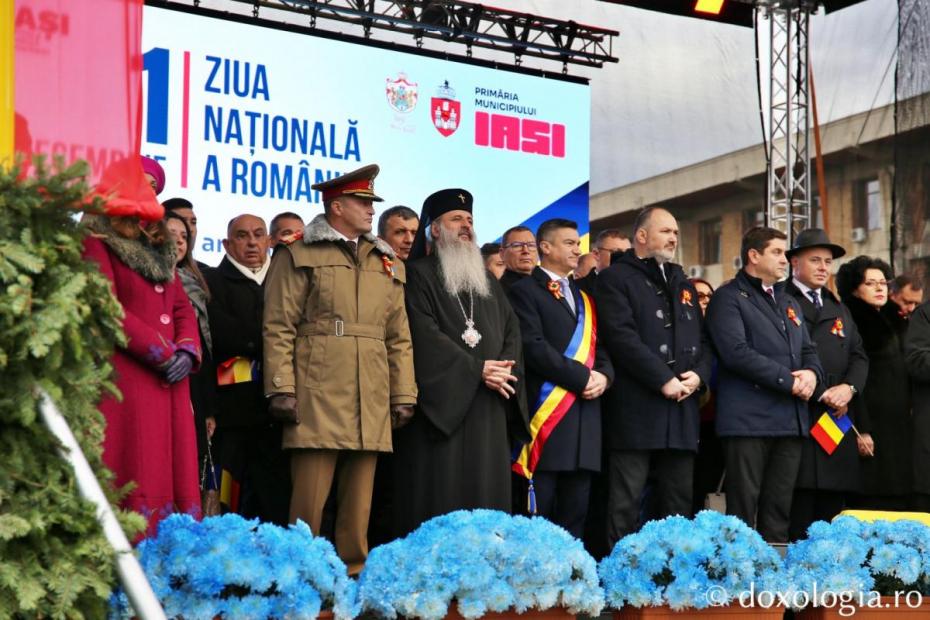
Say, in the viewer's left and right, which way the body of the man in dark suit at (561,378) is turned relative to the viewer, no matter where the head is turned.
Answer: facing the viewer and to the right of the viewer

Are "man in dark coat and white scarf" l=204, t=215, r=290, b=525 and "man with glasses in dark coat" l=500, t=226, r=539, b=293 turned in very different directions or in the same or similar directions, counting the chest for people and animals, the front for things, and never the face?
same or similar directions

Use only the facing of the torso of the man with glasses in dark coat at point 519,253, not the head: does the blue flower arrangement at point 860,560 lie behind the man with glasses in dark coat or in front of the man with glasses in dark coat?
in front

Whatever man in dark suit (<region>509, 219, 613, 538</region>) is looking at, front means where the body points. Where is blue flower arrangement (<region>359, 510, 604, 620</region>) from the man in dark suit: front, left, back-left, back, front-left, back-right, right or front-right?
front-right

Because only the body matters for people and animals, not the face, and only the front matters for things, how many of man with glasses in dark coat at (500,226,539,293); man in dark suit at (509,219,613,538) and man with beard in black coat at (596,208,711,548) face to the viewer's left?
0

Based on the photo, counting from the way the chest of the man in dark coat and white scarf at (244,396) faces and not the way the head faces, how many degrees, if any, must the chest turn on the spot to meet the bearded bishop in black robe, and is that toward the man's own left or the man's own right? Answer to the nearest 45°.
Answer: approximately 45° to the man's own left

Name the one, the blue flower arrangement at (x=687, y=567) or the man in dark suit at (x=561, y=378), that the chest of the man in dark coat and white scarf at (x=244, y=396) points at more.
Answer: the blue flower arrangement

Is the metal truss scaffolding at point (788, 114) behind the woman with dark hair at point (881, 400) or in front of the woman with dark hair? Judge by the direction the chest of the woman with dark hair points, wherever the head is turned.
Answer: behind

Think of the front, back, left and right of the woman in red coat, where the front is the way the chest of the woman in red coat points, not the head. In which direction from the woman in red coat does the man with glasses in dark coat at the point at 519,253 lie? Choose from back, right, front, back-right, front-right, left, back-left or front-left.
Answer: left

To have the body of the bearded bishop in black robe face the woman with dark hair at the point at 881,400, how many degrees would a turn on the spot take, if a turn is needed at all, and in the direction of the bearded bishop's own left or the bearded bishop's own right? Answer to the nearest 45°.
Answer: approximately 90° to the bearded bishop's own left

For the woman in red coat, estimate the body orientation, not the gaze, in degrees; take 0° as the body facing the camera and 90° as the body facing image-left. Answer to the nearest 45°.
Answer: approximately 315°

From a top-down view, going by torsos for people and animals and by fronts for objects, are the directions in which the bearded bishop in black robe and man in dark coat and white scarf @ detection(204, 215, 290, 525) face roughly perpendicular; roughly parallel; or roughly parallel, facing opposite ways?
roughly parallel

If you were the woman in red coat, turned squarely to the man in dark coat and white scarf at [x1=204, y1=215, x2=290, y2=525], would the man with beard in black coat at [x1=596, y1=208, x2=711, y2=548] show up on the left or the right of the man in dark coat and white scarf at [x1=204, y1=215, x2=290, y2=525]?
right

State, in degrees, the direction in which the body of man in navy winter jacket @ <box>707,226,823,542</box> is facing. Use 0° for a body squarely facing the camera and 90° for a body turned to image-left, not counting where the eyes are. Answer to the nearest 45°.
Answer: approximately 315°
